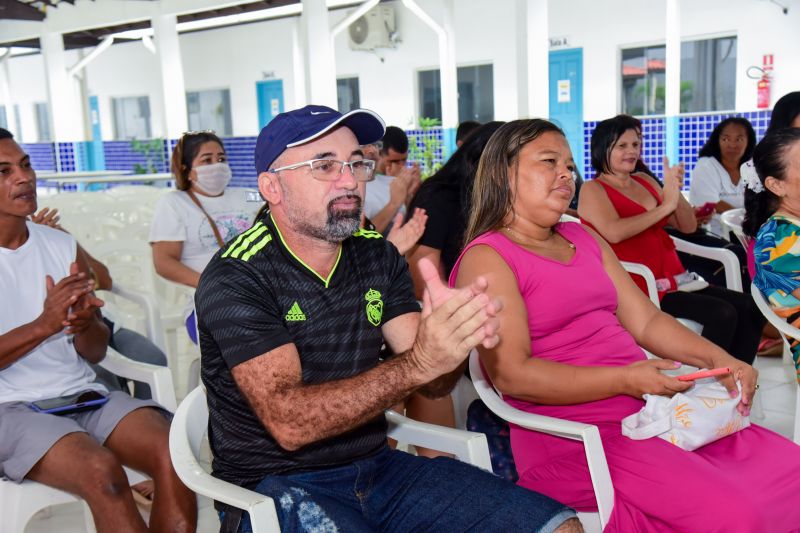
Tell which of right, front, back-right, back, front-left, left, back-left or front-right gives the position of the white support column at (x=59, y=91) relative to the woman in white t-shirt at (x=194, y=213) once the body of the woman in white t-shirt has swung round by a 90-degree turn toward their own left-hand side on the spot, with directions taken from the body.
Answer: front-left

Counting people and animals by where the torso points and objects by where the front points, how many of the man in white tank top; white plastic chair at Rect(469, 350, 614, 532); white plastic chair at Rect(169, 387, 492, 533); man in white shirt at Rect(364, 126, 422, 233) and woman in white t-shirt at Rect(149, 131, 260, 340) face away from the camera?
0

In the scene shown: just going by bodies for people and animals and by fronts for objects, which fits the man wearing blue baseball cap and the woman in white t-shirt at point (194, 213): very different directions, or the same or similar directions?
same or similar directions

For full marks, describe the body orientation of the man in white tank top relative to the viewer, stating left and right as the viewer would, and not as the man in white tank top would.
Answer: facing the viewer and to the right of the viewer

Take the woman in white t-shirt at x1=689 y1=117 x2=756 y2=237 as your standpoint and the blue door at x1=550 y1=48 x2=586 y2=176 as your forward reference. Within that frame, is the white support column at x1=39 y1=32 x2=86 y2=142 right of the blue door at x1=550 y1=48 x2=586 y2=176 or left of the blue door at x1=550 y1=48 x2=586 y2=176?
left

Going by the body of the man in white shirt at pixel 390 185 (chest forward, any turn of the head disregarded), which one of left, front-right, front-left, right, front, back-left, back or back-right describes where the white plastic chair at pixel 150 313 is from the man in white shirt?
right

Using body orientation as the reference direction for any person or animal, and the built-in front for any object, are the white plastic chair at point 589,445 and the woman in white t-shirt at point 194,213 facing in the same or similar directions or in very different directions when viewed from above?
same or similar directions

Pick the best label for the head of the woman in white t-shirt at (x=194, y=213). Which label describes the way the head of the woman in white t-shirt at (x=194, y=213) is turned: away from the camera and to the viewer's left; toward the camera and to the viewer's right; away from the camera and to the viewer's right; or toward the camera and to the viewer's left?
toward the camera and to the viewer's right

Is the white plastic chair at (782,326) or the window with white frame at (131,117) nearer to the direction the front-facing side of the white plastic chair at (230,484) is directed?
the white plastic chair

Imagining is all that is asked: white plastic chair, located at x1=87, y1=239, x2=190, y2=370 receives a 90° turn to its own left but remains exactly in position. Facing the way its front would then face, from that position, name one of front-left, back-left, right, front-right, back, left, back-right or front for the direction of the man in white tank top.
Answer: back-right

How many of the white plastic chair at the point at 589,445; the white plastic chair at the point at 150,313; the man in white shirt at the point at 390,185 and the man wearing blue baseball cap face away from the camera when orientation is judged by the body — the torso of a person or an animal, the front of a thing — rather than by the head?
0

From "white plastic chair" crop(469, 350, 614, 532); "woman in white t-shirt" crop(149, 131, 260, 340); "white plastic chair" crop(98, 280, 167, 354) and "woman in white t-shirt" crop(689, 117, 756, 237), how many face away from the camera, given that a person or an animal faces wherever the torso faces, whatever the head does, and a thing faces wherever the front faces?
0
